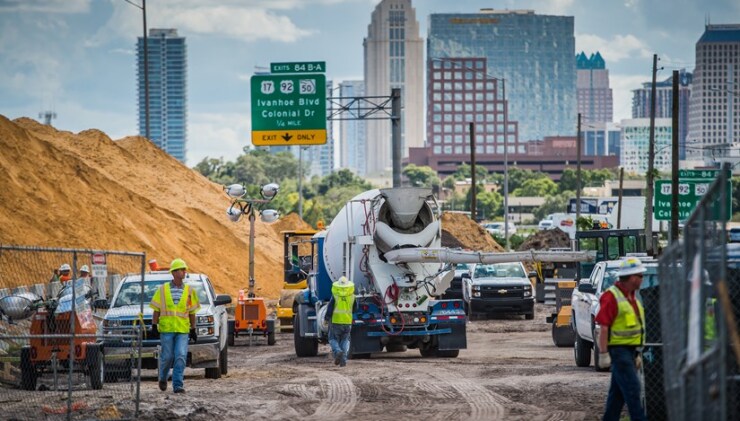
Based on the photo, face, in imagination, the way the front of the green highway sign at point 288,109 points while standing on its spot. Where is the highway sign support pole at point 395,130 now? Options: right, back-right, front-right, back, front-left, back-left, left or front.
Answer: front-left

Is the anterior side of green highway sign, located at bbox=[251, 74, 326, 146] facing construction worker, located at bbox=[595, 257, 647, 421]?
yes

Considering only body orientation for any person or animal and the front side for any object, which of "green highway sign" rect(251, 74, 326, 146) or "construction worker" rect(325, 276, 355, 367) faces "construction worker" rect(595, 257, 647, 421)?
the green highway sign

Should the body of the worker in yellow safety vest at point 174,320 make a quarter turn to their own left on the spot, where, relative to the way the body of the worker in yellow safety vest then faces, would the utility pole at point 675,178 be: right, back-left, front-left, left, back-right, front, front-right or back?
front-left

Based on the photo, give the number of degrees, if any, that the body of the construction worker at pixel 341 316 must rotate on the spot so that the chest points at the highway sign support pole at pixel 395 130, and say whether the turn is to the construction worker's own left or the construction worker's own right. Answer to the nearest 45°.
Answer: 0° — they already face it

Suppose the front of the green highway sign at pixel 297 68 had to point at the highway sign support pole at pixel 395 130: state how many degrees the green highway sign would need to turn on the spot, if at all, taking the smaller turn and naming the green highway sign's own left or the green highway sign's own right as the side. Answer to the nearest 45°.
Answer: approximately 45° to the green highway sign's own left

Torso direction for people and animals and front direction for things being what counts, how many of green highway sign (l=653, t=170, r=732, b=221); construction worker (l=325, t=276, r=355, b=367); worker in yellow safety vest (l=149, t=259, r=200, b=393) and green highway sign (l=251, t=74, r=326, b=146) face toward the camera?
3

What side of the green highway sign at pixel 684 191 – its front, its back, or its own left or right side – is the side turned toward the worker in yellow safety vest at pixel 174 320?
front

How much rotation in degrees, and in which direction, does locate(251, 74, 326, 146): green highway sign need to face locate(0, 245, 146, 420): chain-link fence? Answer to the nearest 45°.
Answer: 0° — it already faces it

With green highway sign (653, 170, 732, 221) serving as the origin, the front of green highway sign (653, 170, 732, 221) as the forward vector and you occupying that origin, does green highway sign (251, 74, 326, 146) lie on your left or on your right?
on your right
